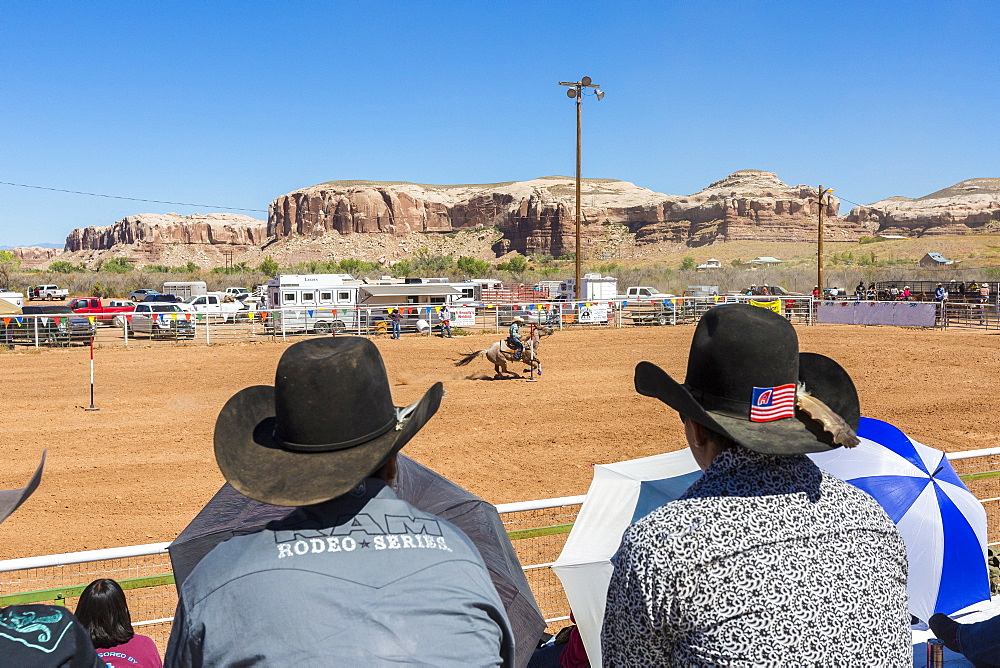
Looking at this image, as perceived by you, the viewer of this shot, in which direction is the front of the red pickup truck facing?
facing to the left of the viewer

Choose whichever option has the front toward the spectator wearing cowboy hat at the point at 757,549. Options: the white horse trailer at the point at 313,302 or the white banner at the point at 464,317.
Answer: the white banner

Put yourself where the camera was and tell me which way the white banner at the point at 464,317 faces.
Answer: facing the viewer

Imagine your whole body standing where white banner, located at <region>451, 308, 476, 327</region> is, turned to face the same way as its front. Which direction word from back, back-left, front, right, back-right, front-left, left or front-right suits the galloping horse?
front

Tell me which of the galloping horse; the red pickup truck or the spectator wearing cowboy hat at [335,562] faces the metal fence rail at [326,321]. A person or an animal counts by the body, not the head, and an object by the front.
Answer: the spectator wearing cowboy hat

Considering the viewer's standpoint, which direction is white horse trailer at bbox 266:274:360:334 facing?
facing to the left of the viewer

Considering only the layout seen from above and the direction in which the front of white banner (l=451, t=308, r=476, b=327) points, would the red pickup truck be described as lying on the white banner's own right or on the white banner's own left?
on the white banner's own right

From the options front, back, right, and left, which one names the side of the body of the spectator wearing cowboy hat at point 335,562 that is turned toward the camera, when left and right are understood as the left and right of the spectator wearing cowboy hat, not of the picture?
back

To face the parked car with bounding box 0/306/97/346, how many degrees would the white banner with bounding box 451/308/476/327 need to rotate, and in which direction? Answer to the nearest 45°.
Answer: approximately 45° to its right

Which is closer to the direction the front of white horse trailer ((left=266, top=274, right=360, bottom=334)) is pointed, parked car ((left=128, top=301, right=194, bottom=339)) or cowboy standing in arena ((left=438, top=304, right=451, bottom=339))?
the parked car

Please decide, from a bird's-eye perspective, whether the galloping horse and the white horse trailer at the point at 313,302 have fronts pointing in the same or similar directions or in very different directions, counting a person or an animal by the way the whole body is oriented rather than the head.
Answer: very different directions

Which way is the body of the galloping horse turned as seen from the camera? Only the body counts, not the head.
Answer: to the viewer's right

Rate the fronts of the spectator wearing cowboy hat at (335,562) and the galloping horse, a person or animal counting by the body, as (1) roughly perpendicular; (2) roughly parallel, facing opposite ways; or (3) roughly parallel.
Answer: roughly perpendicular
